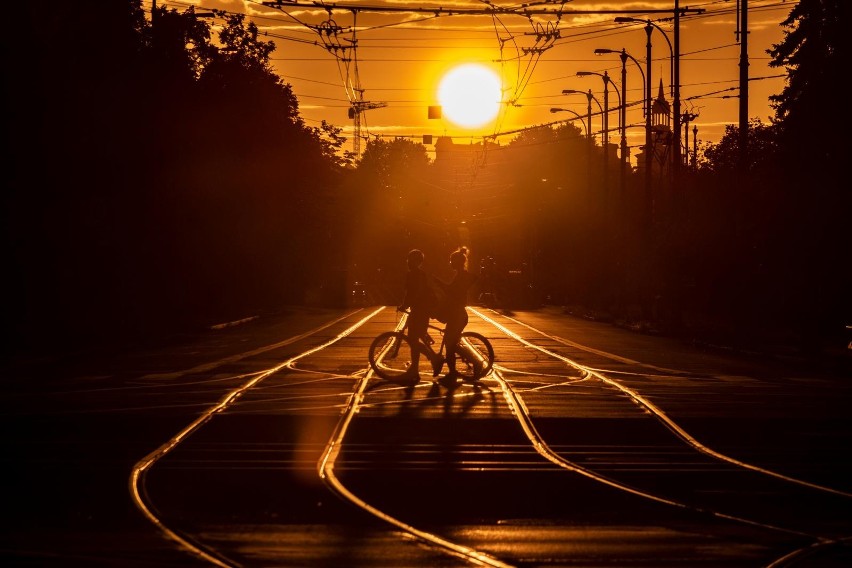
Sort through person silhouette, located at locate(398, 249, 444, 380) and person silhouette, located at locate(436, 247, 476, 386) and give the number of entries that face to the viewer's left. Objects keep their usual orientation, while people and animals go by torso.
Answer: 2

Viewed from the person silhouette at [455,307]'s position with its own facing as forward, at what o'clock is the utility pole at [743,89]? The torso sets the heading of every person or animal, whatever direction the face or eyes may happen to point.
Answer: The utility pole is roughly at 4 o'clock from the person silhouette.

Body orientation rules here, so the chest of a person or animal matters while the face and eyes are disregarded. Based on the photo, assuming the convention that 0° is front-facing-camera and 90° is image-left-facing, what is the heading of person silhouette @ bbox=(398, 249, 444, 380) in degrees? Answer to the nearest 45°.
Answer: approximately 90°

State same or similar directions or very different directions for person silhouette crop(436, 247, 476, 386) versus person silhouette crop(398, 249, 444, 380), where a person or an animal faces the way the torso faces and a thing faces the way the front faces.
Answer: same or similar directions

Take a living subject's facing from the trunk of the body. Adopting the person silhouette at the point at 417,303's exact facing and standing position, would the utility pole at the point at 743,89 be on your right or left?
on your right

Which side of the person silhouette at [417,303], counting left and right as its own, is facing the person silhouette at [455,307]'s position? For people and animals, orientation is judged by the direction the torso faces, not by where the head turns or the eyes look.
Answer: back

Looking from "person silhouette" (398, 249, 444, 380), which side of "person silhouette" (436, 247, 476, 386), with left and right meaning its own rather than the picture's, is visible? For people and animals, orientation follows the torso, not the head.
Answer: front
